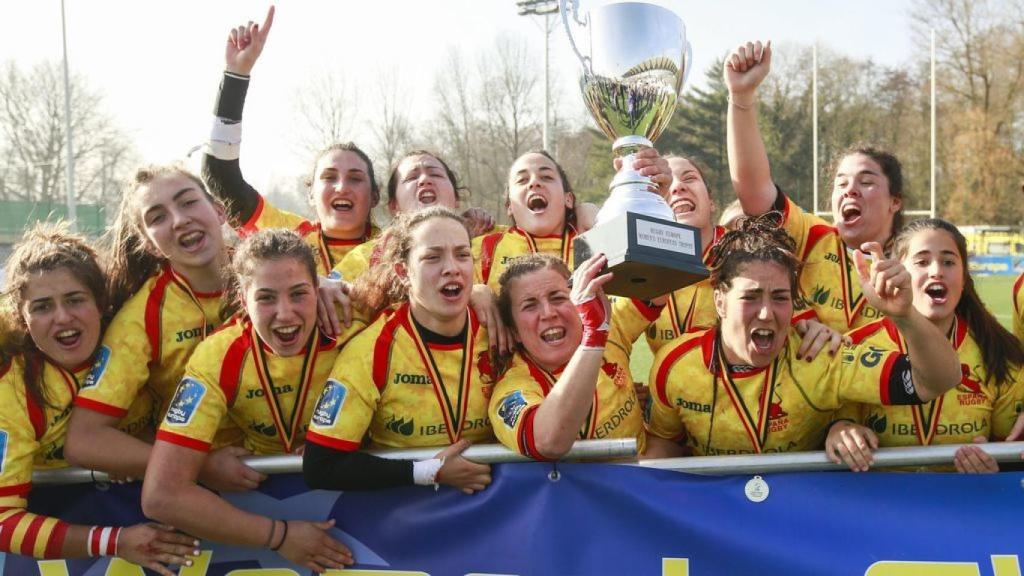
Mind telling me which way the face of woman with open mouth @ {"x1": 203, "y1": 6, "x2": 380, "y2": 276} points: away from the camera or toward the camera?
toward the camera

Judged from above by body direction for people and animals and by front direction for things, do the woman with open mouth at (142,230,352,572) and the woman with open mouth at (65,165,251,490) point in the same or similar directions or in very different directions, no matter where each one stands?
same or similar directions

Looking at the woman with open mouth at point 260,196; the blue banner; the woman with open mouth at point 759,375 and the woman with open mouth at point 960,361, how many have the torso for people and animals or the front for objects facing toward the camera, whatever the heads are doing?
4

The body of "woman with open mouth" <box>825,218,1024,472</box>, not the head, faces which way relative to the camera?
toward the camera

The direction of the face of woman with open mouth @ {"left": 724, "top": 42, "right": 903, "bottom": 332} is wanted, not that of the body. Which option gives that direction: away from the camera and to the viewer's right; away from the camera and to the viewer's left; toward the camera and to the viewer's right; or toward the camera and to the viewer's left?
toward the camera and to the viewer's left

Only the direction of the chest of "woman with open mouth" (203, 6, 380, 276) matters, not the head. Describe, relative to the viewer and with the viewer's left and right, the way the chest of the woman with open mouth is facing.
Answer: facing the viewer

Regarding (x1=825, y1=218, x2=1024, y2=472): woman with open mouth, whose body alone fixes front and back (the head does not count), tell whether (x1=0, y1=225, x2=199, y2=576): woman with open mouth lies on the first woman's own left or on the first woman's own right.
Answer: on the first woman's own right

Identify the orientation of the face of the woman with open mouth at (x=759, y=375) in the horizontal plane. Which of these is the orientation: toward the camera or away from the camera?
toward the camera

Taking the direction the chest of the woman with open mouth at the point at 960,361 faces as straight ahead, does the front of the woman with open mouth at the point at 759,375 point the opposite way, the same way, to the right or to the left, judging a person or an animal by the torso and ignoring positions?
the same way

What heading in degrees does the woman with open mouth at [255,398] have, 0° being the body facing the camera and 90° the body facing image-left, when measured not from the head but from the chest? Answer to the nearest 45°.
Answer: approximately 315°

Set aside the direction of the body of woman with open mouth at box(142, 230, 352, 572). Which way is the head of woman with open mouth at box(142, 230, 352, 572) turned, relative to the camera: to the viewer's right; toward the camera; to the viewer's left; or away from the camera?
toward the camera

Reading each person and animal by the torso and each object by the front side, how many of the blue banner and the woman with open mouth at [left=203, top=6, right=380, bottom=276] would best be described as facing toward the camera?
2
